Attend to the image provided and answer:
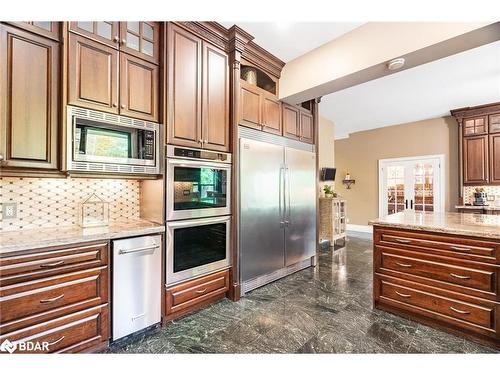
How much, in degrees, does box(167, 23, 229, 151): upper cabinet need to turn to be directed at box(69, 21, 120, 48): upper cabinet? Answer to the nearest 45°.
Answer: approximately 90° to its right

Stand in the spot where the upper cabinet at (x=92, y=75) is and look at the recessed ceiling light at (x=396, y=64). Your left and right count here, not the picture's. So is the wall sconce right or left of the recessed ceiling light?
left

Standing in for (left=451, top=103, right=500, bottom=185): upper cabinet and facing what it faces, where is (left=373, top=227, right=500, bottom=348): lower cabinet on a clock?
The lower cabinet is roughly at 12 o'clock from the upper cabinet.

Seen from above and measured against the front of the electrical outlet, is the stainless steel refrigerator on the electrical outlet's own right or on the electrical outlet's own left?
on the electrical outlet's own left

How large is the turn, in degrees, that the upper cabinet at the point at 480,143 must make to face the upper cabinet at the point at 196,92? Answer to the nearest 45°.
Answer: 0° — it already faces it

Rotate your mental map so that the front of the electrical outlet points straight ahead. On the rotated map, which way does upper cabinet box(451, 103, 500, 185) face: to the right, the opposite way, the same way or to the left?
to the right
